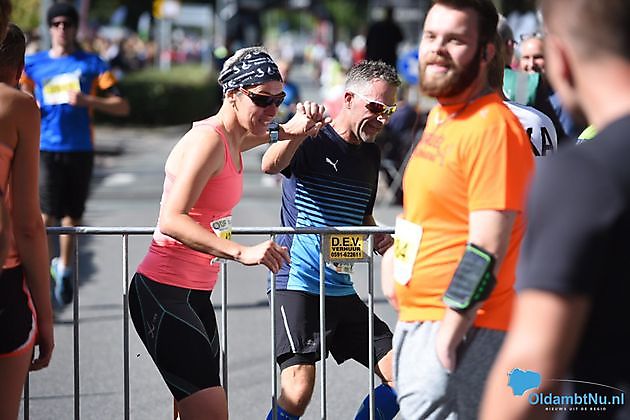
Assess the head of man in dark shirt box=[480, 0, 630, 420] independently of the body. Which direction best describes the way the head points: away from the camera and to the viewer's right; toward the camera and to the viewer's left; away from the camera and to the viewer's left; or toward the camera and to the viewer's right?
away from the camera and to the viewer's left

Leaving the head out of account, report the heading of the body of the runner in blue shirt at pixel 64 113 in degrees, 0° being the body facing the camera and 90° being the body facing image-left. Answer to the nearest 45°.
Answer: approximately 0°

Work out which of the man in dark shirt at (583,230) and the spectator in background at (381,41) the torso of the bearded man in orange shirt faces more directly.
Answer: the man in dark shirt

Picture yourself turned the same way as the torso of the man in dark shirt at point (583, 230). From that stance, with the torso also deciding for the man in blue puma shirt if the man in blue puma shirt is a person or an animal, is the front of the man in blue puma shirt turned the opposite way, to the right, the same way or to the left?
the opposite way

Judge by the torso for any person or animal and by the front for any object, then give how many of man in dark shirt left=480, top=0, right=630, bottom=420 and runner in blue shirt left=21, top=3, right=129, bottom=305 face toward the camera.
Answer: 1

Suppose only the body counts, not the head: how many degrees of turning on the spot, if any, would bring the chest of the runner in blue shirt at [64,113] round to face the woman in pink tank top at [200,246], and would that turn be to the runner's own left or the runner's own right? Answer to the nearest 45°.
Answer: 0° — they already face them

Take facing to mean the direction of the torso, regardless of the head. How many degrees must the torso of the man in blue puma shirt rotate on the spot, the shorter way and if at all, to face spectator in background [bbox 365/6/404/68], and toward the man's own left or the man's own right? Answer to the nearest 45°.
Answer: approximately 135° to the man's own left

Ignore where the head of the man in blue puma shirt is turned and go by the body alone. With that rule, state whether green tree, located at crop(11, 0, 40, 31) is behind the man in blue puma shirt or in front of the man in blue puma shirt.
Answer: behind

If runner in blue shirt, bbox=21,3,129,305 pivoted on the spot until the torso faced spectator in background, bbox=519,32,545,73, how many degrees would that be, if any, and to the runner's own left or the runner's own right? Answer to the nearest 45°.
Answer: approximately 45° to the runner's own left

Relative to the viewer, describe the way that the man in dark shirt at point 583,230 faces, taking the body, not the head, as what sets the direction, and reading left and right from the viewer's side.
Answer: facing away from the viewer and to the left of the viewer
